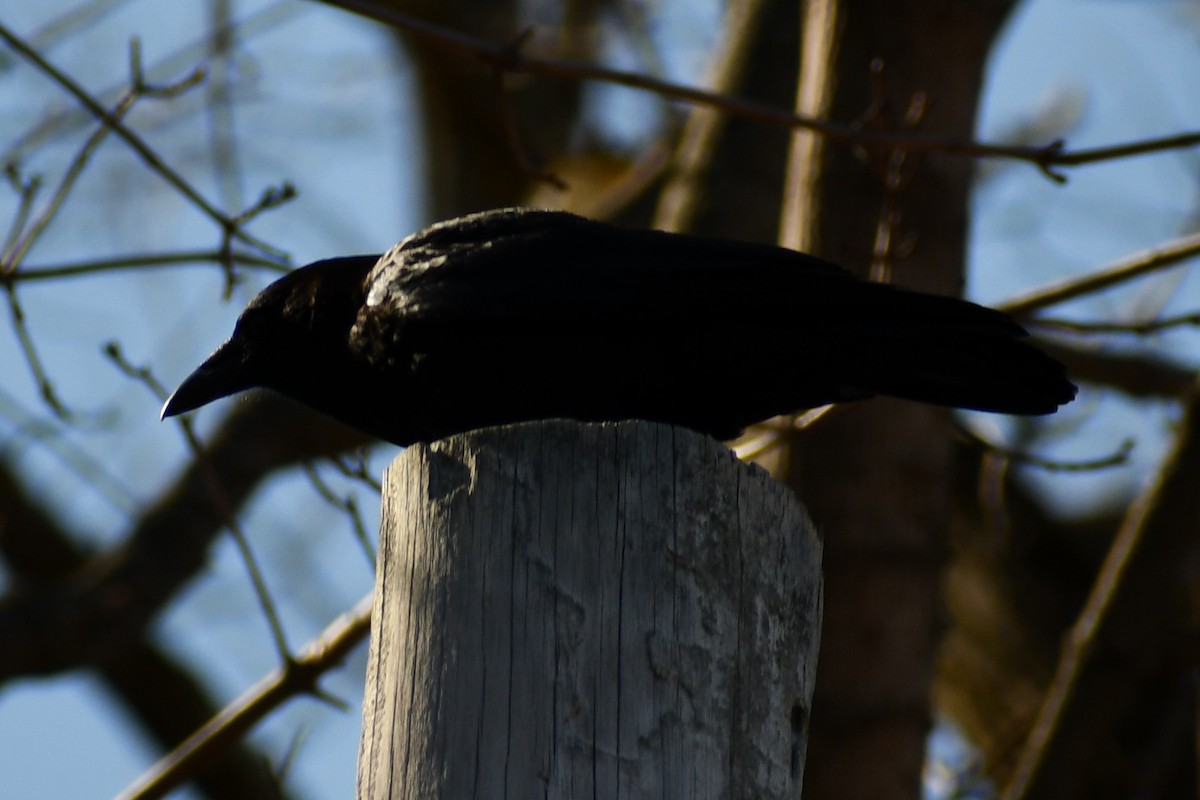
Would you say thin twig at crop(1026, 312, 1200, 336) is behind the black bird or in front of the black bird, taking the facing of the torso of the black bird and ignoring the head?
behind

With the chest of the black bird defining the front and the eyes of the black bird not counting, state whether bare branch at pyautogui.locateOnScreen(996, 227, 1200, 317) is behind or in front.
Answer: behind

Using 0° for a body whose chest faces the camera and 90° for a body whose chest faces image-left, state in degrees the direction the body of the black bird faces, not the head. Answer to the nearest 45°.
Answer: approximately 90°

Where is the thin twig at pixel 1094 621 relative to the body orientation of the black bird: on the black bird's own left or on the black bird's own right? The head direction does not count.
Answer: on the black bird's own right

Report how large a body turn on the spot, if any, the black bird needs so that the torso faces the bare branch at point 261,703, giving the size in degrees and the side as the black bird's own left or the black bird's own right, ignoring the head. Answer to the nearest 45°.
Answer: approximately 45° to the black bird's own right

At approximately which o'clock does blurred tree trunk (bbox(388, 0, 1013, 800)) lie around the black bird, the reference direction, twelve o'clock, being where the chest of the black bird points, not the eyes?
The blurred tree trunk is roughly at 4 o'clock from the black bird.
